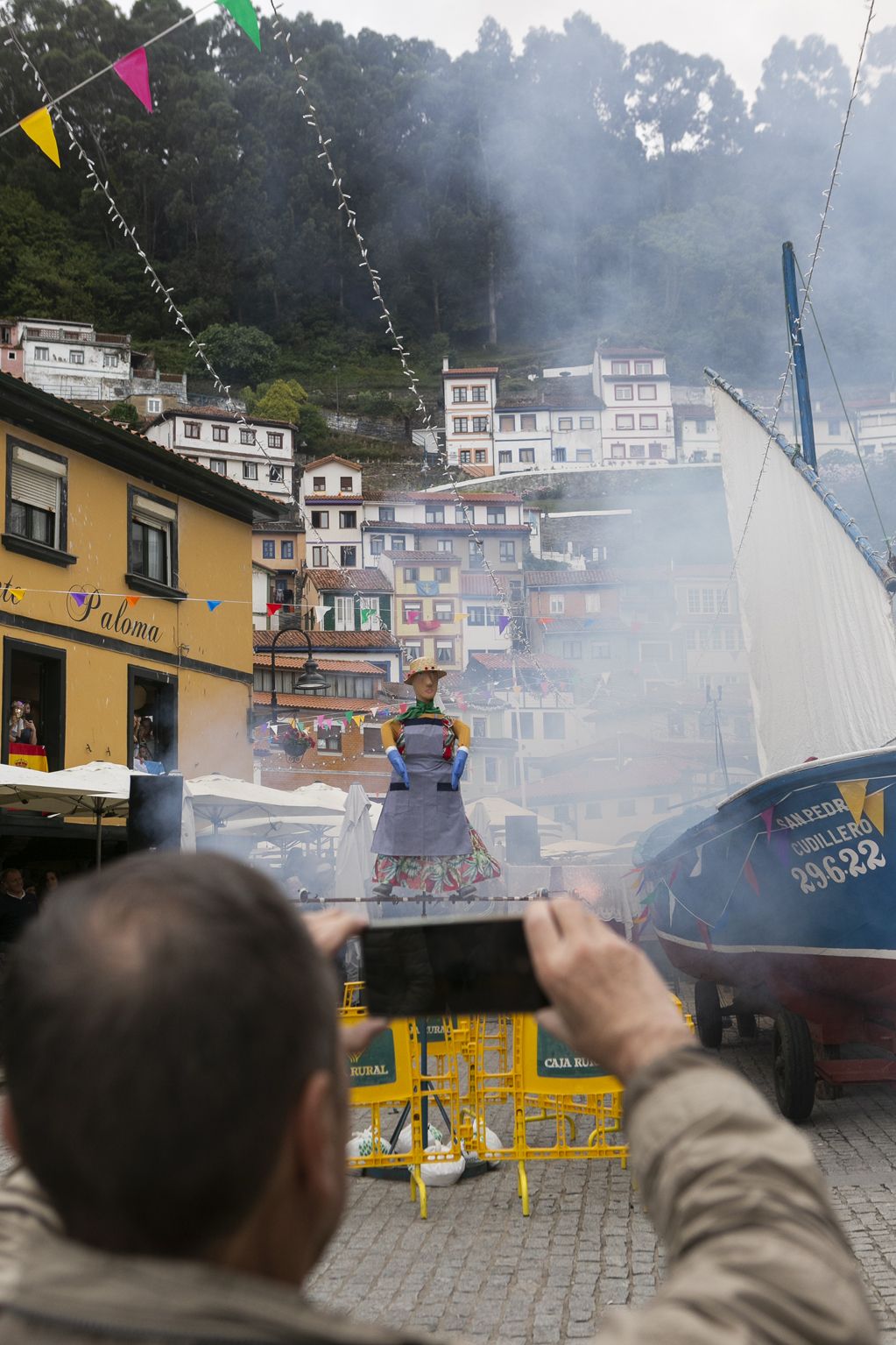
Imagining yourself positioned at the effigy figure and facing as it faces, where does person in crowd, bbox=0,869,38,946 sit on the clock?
The person in crowd is roughly at 4 o'clock from the effigy figure.

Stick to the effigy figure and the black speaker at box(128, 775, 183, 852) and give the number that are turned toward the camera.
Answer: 2

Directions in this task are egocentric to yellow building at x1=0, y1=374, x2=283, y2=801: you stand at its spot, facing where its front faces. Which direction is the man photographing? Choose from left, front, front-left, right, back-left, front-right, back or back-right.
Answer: front-right

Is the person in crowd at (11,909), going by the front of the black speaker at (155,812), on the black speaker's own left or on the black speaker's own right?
on the black speaker's own right

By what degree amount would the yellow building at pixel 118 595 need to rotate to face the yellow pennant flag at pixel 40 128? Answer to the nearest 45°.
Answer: approximately 45° to its right

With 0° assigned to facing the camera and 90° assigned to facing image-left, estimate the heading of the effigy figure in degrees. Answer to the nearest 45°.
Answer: approximately 0°

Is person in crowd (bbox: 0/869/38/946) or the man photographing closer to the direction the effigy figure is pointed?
the man photographing
